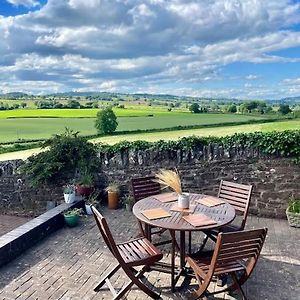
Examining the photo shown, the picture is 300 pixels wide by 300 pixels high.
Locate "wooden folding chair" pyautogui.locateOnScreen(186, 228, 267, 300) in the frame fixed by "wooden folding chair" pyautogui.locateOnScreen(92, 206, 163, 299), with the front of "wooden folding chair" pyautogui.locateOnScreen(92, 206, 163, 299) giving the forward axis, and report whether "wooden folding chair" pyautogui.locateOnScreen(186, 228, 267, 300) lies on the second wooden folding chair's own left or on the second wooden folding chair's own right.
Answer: on the second wooden folding chair's own right

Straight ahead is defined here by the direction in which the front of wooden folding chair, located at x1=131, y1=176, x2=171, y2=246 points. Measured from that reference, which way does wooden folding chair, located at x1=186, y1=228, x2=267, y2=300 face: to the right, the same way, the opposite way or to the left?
the opposite way

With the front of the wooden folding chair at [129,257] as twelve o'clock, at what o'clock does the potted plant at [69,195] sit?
The potted plant is roughly at 10 o'clock from the wooden folding chair.

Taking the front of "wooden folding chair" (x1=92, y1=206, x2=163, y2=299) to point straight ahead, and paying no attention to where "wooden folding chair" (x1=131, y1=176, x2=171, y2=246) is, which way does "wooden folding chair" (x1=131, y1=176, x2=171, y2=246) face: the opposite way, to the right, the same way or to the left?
to the right

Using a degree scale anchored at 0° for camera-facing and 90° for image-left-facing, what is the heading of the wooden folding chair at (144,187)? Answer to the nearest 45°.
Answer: approximately 315°

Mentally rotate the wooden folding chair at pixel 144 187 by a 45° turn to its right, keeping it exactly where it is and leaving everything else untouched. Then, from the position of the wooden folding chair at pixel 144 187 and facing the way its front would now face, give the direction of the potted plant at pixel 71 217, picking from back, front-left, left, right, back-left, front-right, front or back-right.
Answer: right

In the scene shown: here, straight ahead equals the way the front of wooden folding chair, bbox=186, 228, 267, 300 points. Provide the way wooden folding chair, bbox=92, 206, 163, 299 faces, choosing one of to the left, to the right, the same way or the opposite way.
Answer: to the right

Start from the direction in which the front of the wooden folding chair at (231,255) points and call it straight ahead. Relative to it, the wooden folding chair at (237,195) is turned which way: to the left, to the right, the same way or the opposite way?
to the left

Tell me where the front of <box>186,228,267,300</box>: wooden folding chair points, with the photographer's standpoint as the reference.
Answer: facing away from the viewer and to the left of the viewer

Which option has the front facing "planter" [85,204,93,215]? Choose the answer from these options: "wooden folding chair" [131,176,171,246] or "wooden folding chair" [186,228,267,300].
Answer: "wooden folding chair" [186,228,267,300]

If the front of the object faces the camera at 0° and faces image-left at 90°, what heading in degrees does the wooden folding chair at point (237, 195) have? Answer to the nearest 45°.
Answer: approximately 45°

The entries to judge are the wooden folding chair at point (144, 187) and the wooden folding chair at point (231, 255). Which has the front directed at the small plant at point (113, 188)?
the wooden folding chair at point (231, 255)

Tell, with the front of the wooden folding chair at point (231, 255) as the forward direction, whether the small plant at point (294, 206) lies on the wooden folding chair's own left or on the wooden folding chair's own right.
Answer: on the wooden folding chair's own right
